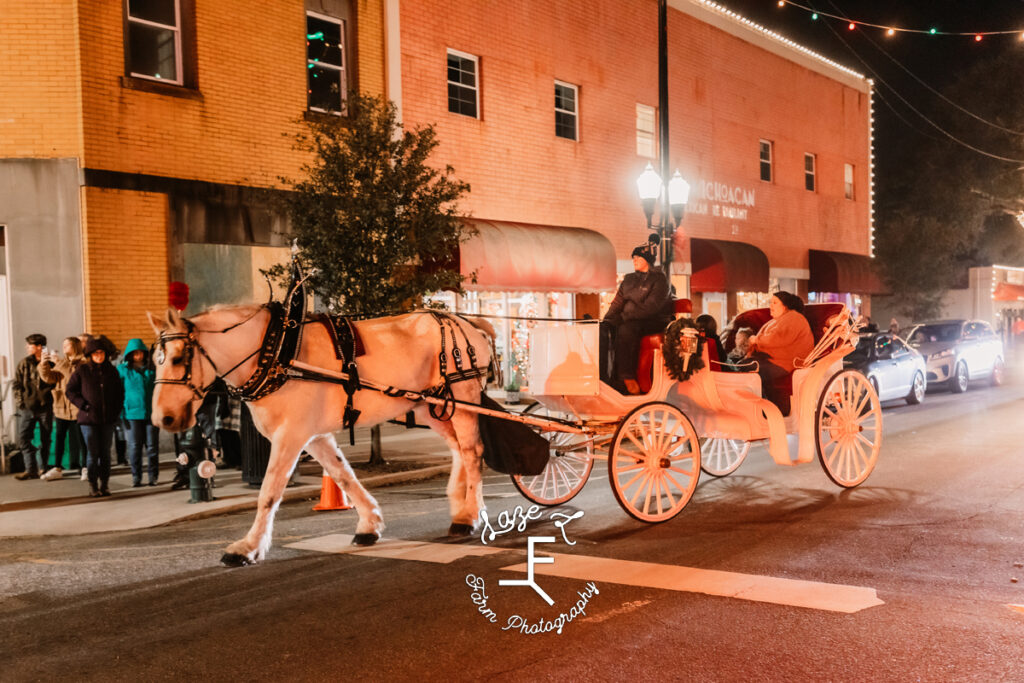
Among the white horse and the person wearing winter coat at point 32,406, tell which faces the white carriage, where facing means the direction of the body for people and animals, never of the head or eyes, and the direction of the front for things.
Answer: the person wearing winter coat

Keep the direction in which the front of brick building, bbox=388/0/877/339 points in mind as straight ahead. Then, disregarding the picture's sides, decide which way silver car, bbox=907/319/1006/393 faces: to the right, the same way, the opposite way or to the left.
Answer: to the right

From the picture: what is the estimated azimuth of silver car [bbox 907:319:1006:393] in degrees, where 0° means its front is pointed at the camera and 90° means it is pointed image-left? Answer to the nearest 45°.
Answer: approximately 45°

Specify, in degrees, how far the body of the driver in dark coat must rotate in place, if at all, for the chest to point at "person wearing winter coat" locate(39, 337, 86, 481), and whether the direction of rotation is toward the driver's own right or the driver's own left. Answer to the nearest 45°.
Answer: approximately 45° to the driver's own right

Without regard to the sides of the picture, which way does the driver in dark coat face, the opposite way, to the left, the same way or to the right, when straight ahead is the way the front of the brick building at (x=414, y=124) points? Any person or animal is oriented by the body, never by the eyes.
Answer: to the right

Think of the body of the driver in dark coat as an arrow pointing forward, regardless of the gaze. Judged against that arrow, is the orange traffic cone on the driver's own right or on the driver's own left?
on the driver's own right

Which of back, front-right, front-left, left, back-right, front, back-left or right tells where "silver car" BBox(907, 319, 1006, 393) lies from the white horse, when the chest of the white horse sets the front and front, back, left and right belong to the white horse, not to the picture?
back

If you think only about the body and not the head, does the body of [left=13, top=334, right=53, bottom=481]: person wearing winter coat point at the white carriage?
yes
